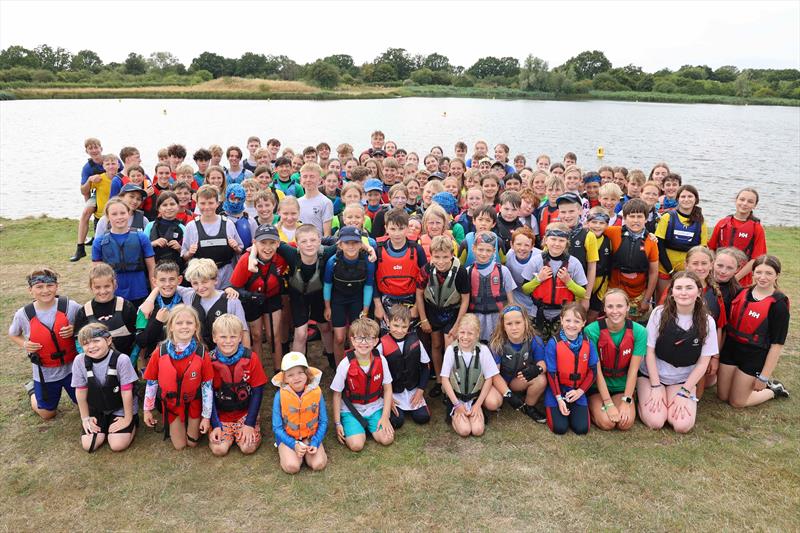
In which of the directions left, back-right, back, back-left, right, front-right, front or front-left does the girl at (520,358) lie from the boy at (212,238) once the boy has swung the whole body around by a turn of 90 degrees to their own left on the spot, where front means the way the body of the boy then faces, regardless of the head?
front-right

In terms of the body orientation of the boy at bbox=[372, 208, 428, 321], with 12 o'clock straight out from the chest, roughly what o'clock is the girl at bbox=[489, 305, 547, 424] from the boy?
The girl is roughly at 10 o'clock from the boy.

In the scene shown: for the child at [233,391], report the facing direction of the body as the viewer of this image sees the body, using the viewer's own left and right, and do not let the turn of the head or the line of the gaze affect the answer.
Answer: facing the viewer

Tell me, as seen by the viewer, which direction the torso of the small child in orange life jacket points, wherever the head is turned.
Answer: toward the camera

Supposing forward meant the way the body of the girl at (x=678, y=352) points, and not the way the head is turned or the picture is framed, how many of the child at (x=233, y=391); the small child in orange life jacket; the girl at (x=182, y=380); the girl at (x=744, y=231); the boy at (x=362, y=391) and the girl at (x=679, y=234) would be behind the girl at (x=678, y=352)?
2

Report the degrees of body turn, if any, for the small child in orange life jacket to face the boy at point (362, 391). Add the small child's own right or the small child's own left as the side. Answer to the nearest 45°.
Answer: approximately 135° to the small child's own left

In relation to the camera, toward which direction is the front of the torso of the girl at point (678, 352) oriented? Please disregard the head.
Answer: toward the camera
